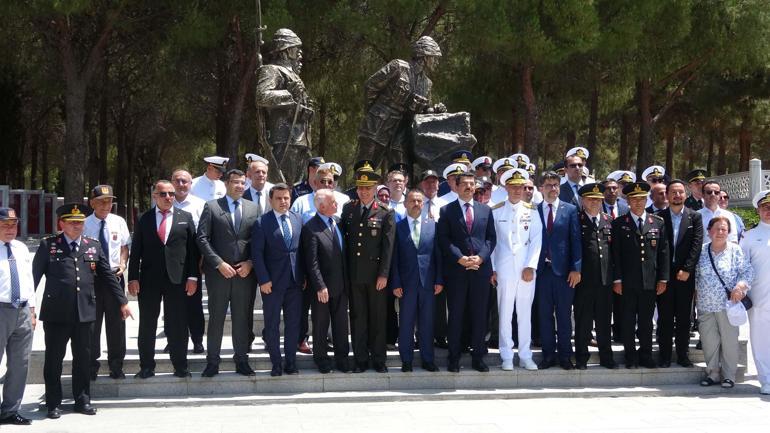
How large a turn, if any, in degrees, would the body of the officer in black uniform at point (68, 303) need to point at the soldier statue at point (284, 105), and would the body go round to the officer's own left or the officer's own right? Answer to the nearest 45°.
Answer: approximately 135° to the officer's own left

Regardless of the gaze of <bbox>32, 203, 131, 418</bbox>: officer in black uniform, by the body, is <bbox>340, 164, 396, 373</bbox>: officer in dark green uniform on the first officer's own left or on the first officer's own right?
on the first officer's own left

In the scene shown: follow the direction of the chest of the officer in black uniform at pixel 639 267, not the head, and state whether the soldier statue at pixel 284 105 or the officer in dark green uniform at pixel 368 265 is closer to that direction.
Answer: the officer in dark green uniform

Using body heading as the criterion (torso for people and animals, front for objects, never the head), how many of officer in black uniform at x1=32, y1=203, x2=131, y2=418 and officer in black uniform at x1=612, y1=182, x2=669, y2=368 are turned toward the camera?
2

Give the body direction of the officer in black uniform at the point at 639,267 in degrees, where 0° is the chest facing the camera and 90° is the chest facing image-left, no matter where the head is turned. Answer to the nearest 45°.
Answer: approximately 0°

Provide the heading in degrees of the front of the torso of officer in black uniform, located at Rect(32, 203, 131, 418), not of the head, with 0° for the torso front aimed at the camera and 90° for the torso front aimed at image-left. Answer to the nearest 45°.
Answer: approximately 0°

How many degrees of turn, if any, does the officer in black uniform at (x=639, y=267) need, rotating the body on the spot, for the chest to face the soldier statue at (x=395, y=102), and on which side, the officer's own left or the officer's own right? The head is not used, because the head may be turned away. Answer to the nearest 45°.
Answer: approximately 135° to the officer's own right

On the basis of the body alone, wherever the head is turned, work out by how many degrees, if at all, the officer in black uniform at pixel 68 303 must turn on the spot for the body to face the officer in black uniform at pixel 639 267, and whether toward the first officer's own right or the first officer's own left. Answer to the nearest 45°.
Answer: approximately 90° to the first officer's own left

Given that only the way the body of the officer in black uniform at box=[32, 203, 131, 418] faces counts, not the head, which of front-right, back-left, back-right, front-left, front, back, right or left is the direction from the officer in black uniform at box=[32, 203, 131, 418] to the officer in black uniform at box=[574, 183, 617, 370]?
left
